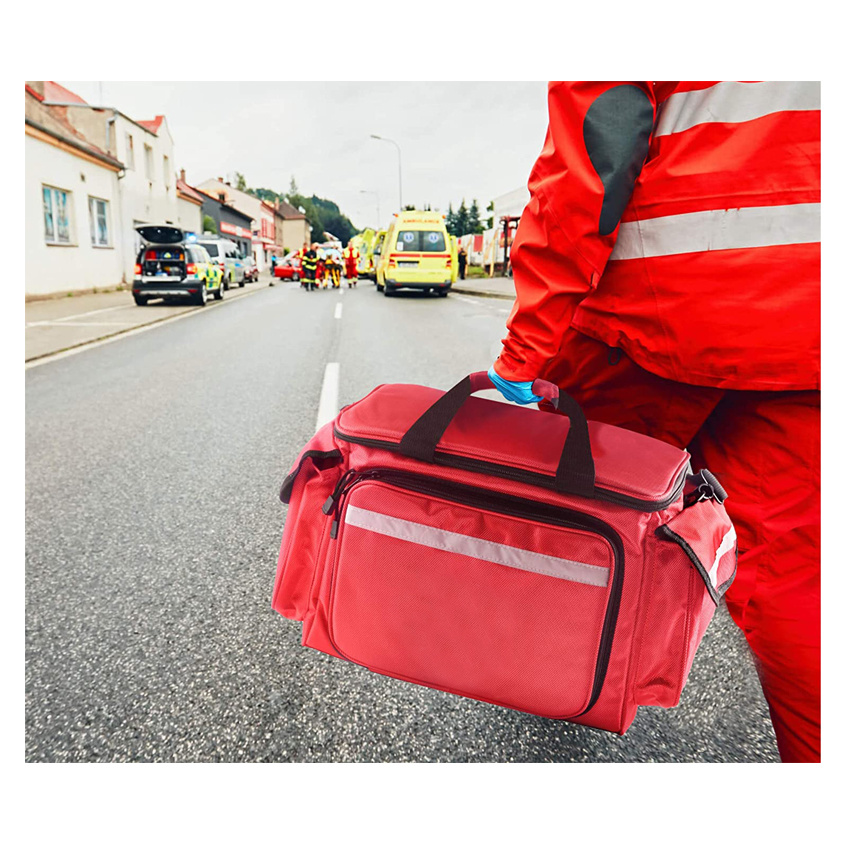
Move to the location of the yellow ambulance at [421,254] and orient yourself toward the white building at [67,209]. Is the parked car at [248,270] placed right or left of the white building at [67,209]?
right

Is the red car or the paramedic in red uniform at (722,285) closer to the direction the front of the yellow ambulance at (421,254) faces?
the red car

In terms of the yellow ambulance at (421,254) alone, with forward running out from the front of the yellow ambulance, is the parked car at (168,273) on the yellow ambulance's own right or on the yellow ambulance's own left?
on the yellow ambulance's own left

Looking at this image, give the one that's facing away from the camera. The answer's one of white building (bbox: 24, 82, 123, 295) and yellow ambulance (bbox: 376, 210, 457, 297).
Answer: the yellow ambulance

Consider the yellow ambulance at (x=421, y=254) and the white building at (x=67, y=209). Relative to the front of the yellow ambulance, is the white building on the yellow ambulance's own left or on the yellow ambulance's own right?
on the yellow ambulance's own left

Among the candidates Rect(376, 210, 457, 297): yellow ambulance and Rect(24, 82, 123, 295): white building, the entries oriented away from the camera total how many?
1

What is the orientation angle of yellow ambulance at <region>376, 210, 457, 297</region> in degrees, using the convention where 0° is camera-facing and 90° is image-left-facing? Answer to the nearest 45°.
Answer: approximately 180°

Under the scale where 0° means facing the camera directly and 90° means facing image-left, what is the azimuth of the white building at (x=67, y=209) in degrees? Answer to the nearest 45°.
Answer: approximately 315°
